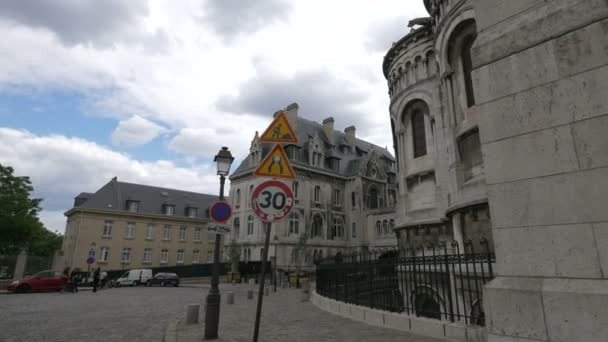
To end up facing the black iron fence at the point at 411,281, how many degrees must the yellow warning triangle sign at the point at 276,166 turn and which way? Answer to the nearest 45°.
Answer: approximately 135° to its left

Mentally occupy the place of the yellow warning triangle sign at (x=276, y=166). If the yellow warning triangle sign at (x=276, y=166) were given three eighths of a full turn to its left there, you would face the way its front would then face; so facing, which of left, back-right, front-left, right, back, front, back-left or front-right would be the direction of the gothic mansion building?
front-left

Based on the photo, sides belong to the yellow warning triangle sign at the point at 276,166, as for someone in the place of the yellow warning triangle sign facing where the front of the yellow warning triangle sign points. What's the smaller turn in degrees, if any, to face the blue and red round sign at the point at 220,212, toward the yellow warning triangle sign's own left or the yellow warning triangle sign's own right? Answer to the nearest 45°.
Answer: approximately 135° to the yellow warning triangle sign's own right

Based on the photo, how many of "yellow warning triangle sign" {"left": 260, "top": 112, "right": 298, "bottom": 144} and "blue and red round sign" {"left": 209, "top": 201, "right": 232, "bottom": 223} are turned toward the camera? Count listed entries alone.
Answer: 2

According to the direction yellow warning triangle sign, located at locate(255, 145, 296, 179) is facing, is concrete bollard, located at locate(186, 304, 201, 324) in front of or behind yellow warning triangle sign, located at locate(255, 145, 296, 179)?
behind

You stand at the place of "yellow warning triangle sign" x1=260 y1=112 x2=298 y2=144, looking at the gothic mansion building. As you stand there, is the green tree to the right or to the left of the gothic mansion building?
left

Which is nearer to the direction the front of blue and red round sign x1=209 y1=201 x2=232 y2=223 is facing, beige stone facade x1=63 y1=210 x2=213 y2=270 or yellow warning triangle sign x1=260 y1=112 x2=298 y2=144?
the yellow warning triangle sign

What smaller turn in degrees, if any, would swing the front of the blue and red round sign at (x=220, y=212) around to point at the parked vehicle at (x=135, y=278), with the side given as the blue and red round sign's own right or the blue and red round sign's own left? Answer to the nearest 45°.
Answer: approximately 180°

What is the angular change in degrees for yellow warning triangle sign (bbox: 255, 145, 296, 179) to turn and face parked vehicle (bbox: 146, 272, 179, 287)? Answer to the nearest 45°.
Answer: approximately 180°

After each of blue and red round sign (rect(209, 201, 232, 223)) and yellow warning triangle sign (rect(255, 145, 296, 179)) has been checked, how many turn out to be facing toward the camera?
2

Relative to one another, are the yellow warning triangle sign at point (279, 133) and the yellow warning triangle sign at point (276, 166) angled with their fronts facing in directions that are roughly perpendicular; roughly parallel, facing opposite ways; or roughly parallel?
roughly parallel

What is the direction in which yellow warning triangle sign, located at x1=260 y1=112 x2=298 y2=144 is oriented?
toward the camera

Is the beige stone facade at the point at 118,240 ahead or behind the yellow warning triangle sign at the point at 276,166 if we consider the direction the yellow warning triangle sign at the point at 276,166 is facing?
behind

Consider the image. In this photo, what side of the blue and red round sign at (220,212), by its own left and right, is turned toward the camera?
front

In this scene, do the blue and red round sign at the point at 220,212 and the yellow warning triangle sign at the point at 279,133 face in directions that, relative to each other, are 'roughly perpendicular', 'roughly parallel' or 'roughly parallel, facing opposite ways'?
roughly parallel
